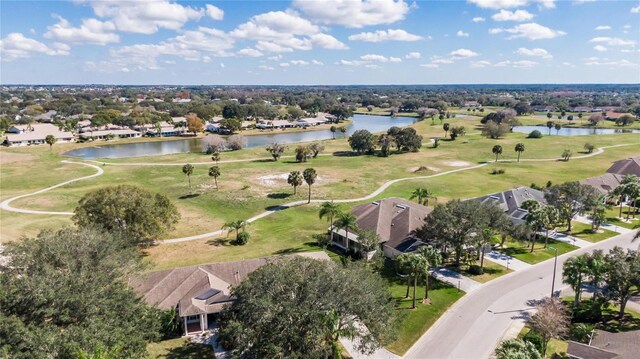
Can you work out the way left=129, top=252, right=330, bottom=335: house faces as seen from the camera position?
facing the viewer

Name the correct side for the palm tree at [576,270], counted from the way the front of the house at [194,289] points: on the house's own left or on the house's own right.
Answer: on the house's own left

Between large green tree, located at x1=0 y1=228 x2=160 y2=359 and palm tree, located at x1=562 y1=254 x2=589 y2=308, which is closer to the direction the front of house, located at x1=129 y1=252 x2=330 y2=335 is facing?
the large green tree

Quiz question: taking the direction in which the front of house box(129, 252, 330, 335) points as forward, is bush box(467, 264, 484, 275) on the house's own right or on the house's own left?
on the house's own left

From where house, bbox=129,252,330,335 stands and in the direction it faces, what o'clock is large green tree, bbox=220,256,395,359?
The large green tree is roughly at 11 o'clock from the house.

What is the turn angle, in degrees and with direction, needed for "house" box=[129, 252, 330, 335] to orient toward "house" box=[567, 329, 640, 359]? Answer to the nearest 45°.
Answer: approximately 45° to its left

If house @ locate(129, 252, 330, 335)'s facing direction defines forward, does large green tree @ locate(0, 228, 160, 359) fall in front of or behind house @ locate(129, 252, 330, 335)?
in front

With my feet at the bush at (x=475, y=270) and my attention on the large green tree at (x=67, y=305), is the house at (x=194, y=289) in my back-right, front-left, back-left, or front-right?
front-right
